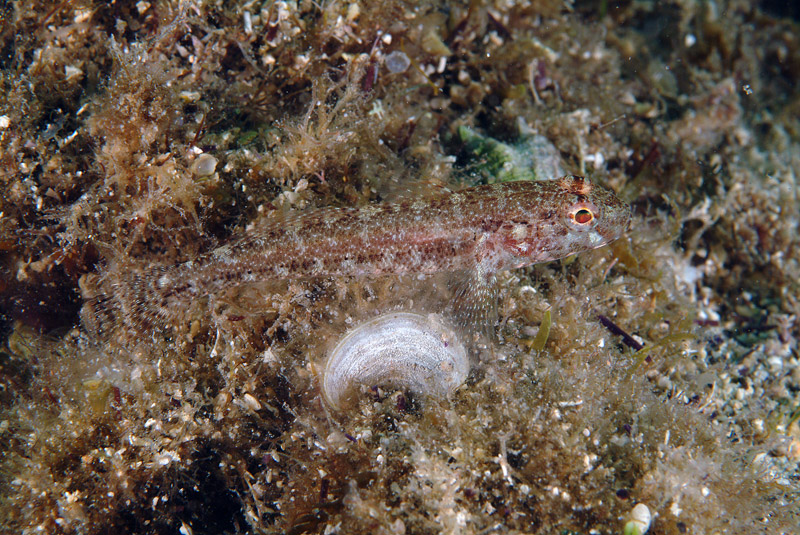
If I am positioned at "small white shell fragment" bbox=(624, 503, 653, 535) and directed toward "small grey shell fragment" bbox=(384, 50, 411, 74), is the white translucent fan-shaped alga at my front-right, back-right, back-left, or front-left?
front-left

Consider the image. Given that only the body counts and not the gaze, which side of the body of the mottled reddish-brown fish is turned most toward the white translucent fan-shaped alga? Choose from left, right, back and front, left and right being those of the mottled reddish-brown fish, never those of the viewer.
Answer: right

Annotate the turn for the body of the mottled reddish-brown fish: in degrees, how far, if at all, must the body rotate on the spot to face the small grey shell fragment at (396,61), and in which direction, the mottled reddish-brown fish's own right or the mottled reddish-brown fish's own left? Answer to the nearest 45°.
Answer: approximately 90° to the mottled reddish-brown fish's own left

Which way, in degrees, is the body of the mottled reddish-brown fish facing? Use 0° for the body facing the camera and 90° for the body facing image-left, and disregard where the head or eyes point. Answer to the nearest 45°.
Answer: approximately 270°

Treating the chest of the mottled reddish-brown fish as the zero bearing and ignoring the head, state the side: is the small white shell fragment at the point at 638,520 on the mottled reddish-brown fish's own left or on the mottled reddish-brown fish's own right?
on the mottled reddish-brown fish's own right

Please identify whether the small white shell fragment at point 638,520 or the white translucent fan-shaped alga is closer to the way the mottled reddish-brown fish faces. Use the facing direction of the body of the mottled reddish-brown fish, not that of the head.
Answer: the small white shell fragment

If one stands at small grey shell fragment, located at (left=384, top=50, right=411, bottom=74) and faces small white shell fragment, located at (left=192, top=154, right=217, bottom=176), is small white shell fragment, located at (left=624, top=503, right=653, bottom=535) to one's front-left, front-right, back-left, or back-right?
front-left

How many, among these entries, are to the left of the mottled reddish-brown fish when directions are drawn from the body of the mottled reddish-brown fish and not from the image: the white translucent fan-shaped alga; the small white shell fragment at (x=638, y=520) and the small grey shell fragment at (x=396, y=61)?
1

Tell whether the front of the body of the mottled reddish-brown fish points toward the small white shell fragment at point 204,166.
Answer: no
